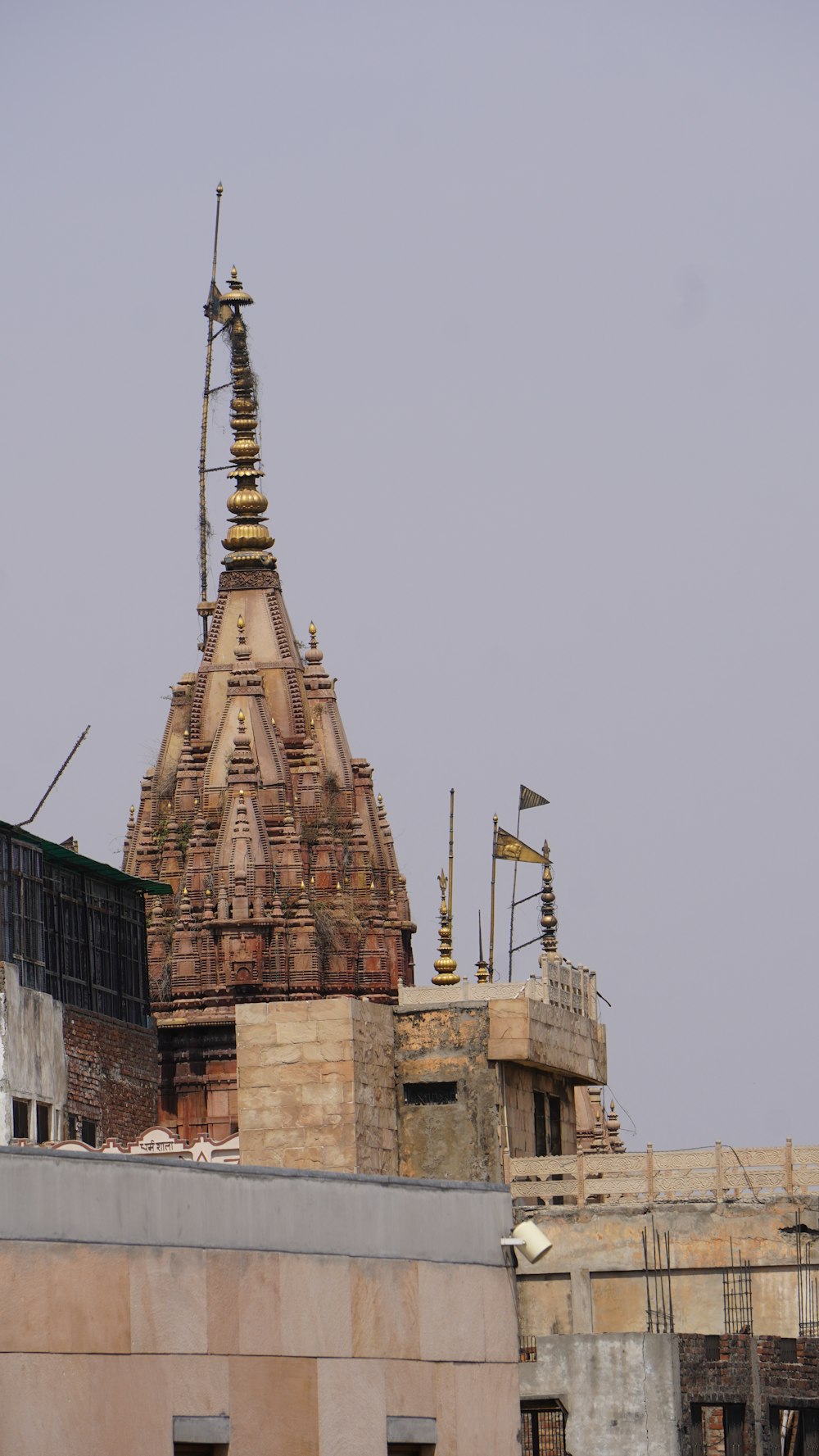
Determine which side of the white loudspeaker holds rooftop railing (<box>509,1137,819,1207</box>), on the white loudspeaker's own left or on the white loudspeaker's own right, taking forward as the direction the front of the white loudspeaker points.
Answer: on the white loudspeaker's own left

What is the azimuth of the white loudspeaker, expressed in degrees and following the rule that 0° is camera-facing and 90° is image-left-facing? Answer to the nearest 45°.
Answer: approximately 270°

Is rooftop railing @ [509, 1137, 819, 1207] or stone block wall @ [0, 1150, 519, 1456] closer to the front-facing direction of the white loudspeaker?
the rooftop railing

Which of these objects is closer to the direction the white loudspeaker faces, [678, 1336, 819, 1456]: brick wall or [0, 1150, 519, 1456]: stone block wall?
the brick wall

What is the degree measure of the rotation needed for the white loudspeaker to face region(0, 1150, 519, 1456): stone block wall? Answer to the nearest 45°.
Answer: approximately 135° to its right
